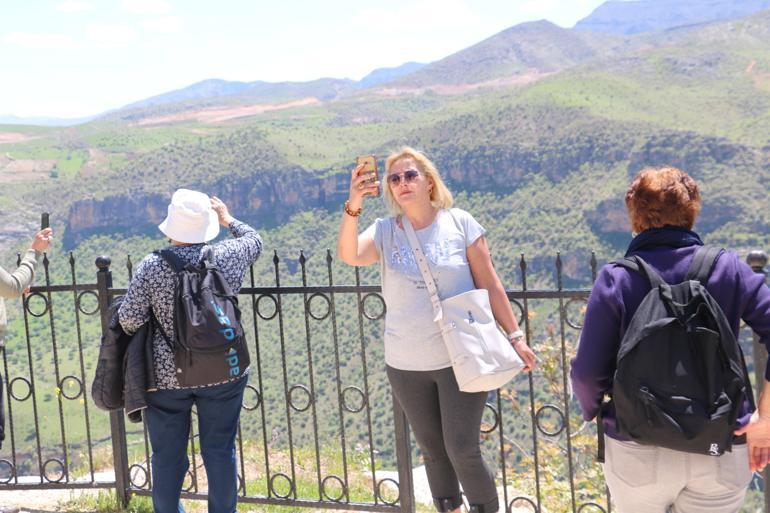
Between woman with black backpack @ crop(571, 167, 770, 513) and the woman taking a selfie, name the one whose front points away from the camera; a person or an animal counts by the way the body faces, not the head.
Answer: the woman with black backpack

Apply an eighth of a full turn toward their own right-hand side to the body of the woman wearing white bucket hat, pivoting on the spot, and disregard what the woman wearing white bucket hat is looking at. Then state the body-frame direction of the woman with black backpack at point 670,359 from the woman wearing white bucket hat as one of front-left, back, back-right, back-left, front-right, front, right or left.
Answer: right

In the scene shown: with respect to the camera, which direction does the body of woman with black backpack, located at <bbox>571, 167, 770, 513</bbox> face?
away from the camera

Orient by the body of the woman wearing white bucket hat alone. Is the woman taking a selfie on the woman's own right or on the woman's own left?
on the woman's own right

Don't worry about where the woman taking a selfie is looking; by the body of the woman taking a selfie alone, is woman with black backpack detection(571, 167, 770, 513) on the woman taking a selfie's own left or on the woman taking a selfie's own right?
on the woman taking a selfie's own left

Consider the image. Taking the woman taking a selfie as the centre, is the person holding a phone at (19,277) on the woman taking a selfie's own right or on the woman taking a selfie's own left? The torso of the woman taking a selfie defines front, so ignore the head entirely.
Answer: on the woman taking a selfie's own right

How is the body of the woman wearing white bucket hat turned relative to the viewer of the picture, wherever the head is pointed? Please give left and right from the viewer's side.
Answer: facing away from the viewer

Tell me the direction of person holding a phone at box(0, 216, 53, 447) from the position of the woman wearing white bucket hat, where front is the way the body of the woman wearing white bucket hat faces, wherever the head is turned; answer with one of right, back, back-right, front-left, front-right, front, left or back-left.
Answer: front-left

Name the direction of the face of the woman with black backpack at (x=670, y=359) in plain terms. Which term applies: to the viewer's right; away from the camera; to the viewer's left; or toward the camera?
away from the camera

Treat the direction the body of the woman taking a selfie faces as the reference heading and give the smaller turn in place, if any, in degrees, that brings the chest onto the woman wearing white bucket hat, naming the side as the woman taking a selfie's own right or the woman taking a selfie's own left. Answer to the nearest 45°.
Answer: approximately 45° to the woman taking a selfie's own right

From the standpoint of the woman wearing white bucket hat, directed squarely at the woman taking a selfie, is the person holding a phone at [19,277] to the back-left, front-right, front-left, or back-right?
back-left
